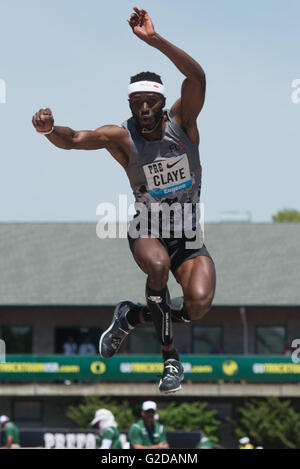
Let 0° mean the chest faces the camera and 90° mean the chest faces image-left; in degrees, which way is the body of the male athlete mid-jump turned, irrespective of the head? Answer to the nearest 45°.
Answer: approximately 0°

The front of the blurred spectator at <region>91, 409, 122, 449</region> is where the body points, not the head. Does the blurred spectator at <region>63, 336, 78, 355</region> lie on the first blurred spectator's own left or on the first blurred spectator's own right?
on the first blurred spectator's own right

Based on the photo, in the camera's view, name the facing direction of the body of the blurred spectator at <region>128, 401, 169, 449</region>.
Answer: toward the camera

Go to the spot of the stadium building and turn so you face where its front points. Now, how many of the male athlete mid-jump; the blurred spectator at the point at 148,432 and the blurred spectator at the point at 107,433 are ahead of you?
3

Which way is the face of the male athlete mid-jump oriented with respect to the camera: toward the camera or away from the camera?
toward the camera

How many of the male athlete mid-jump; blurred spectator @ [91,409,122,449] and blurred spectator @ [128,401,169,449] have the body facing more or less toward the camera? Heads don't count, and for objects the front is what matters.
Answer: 2

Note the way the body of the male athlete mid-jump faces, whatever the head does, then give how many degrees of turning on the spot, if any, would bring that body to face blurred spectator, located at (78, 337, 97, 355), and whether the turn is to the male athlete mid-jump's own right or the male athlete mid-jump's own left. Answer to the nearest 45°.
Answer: approximately 180°

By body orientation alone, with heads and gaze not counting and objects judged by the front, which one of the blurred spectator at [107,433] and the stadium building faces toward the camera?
the stadium building

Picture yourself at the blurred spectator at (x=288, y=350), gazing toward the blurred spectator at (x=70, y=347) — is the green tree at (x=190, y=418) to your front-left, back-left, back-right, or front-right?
front-left

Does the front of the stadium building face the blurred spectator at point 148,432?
yes

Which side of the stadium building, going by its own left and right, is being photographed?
front

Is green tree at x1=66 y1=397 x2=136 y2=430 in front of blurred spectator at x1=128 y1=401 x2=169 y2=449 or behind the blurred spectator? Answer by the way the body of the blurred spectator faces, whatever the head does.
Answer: behind

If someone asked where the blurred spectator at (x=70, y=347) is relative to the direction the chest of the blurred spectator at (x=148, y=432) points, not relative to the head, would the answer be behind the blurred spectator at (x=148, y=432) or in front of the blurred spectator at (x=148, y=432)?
behind

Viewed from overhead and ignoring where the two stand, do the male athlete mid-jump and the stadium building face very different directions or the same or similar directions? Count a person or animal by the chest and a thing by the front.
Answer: same or similar directions
